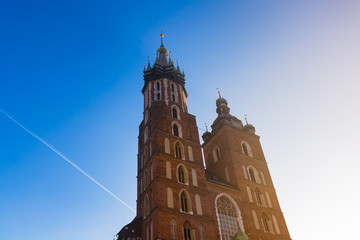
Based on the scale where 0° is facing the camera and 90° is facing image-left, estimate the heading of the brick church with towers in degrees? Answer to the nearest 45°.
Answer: approximately 315°
